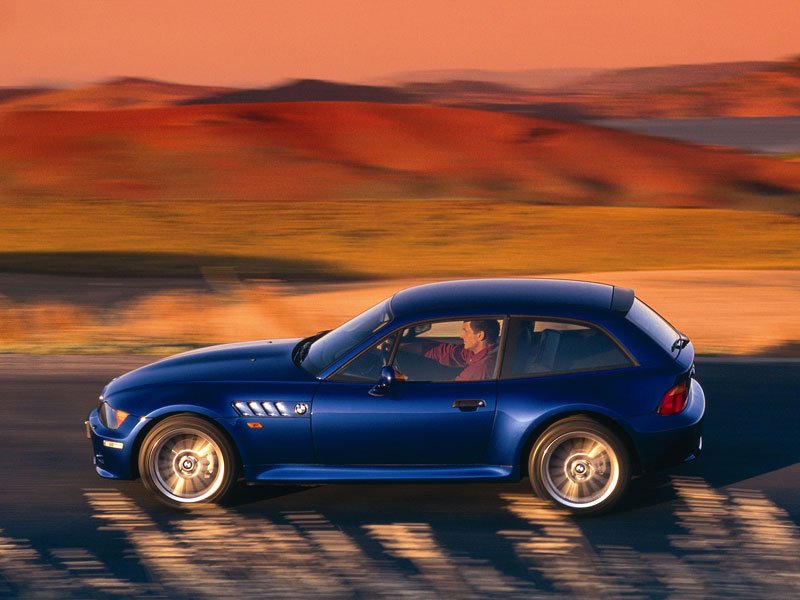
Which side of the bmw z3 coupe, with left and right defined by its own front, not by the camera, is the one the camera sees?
left

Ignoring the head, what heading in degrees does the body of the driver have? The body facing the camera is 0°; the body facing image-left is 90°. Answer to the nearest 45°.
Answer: approximately 90°

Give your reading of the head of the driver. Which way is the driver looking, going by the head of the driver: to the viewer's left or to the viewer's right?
to the viewer's left
